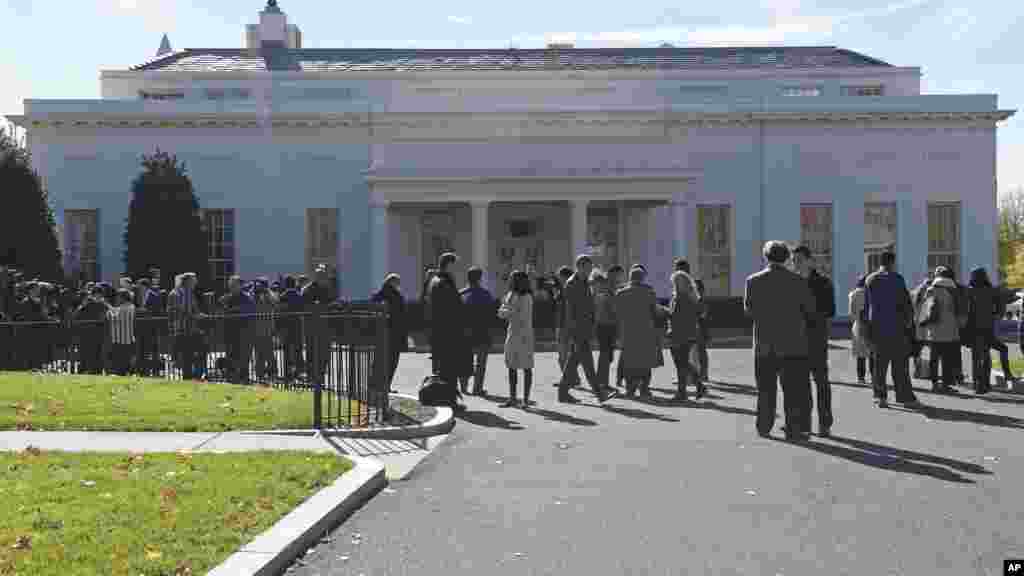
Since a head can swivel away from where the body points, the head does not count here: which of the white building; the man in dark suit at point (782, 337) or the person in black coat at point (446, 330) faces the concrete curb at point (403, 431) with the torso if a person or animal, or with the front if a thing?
the white building

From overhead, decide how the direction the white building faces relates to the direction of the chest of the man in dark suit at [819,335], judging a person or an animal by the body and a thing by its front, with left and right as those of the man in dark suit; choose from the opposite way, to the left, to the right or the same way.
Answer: to the left

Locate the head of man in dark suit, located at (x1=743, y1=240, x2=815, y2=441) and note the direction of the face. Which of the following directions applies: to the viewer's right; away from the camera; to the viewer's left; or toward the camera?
away from the camera

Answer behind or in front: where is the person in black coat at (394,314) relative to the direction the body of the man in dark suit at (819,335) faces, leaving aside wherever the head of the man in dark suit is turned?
in front

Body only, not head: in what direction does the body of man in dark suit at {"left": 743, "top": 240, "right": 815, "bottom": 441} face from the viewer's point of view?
away from the camera

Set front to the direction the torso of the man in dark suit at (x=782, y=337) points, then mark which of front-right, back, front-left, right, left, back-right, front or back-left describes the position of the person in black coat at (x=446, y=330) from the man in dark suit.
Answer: front-left

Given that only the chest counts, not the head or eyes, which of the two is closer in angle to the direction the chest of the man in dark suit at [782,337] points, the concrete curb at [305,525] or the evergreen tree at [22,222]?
the evergreen tree

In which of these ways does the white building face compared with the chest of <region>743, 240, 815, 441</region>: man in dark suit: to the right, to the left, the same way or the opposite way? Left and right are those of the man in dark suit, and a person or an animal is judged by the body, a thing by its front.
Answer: the opposite way

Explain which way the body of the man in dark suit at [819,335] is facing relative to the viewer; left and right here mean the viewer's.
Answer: facing to the left of the viewer
